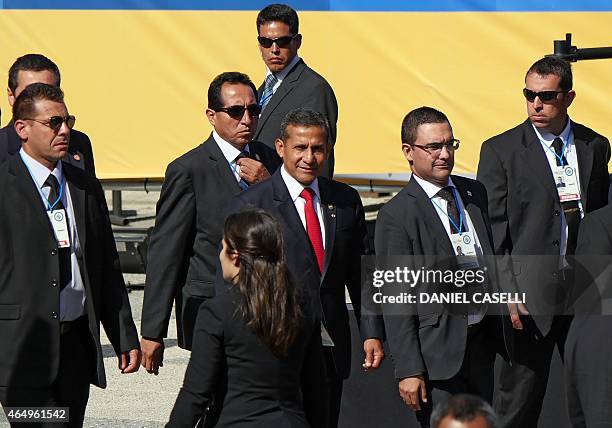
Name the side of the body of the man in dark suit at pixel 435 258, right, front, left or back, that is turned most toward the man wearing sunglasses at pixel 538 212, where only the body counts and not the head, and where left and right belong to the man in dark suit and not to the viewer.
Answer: left

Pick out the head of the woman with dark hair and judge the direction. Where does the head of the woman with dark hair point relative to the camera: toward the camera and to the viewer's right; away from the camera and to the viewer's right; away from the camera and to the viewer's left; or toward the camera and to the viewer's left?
away from the camera and to the viewer's left

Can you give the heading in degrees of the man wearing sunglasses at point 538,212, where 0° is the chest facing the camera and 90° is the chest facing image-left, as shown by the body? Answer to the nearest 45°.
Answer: approximately 315°
